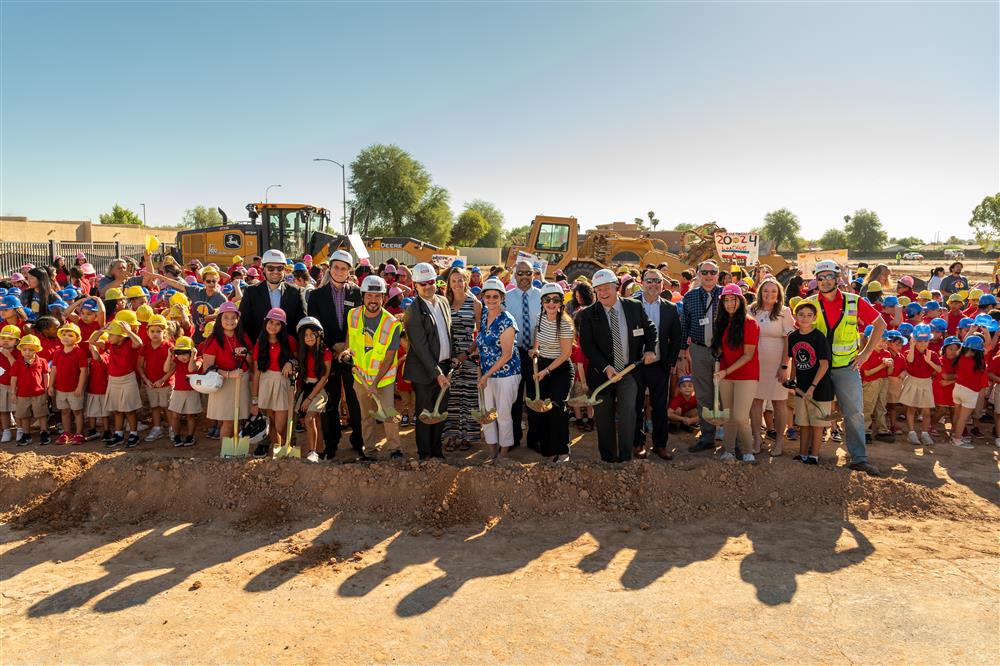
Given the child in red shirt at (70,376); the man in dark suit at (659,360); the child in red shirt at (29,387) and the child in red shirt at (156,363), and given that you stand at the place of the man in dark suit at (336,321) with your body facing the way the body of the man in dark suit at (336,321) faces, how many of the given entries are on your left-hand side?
1

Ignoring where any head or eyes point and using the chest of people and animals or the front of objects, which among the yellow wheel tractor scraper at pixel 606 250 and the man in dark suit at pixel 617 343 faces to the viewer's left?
the yellow wheel tractor scraper

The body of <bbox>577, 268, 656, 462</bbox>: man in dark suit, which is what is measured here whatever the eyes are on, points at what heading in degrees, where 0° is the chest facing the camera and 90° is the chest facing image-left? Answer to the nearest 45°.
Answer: approximately 0°

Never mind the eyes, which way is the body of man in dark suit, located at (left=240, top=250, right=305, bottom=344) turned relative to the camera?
toward the camera

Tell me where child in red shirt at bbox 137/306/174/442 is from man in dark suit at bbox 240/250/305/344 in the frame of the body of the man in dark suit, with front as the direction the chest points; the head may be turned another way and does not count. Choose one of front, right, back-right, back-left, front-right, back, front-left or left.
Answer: back-right

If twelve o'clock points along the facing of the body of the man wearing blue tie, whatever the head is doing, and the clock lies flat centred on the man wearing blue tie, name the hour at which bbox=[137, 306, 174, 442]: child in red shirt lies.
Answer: The child in red shirt is roughly at 3 o'clock from the man wearing blue tie.

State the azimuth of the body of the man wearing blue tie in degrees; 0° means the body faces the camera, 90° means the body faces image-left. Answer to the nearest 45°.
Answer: approximately 0°
